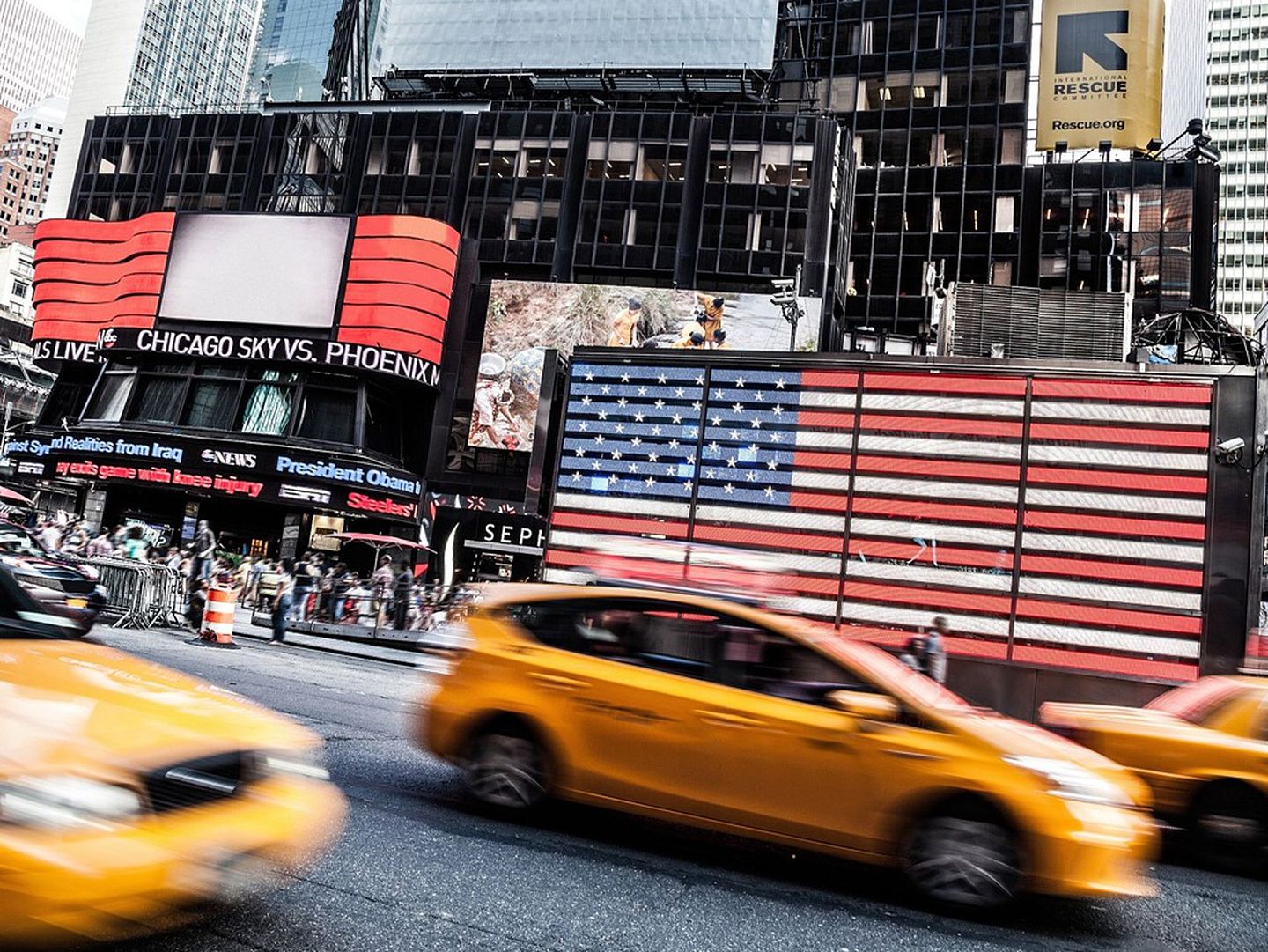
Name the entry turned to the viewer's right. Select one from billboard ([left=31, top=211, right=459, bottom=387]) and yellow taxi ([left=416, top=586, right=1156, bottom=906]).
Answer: the yellow taxi

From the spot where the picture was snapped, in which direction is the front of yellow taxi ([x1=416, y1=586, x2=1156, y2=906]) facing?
facing to the right of the viewer

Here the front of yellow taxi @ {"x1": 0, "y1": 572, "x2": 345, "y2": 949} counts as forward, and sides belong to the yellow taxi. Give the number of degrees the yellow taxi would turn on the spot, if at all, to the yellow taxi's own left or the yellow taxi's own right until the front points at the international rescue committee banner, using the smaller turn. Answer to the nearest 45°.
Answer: approximately 90° to the yellow taxi's own left

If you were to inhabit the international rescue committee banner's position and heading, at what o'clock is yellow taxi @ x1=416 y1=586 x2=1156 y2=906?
The yellow taxi is roughly at 12 o'clock from the international rescue committee banner.

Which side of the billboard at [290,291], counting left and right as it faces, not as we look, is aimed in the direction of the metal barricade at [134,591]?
front

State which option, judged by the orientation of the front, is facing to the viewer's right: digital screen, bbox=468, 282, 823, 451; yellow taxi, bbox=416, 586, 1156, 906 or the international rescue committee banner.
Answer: the yellow taxi

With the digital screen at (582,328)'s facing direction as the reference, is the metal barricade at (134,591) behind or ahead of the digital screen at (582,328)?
ahead

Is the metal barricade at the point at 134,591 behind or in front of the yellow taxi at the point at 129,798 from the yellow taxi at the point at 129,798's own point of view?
behind

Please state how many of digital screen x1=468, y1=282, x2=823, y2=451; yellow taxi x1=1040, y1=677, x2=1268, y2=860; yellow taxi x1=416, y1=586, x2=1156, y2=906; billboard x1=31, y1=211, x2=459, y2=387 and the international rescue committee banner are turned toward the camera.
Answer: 3

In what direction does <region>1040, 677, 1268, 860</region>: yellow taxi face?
to the viewer's right
